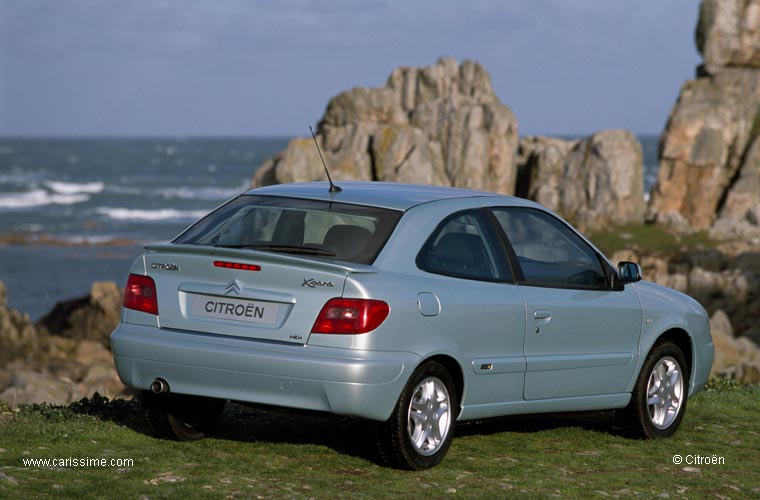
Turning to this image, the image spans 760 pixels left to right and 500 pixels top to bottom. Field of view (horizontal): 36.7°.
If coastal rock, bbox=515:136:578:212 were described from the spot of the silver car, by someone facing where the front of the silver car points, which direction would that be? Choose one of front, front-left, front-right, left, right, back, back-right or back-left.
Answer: front-left

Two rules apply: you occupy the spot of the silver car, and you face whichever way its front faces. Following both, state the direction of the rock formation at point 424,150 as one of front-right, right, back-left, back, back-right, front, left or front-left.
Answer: front-left

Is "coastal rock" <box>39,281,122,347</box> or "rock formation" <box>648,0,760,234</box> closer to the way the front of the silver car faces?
the rock formation

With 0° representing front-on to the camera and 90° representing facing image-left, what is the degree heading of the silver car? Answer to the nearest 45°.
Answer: approximately 225°

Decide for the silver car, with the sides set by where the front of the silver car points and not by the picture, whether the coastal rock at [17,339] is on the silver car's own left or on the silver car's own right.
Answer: on the silver car's own left
